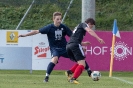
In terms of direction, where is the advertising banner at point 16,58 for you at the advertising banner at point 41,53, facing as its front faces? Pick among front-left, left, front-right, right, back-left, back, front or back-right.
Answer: right

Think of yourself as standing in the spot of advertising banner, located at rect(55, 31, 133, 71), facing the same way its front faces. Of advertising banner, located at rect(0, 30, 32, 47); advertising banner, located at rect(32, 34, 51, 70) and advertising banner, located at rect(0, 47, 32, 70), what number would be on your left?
0

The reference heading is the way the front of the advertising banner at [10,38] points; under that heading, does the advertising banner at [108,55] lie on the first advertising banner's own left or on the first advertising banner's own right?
on the first advertising banner's own left

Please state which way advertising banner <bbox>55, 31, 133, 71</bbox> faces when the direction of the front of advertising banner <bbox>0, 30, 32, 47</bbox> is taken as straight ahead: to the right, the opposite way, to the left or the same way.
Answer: the same way

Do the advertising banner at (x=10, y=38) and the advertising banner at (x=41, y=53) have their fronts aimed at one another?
no

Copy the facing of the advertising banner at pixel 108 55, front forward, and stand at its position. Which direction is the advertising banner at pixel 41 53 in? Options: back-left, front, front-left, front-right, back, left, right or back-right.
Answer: right

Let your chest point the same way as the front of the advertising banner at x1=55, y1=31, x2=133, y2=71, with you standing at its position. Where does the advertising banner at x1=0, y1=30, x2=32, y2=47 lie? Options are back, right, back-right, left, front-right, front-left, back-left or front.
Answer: right

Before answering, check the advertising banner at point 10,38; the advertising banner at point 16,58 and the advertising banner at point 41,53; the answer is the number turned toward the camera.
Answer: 3

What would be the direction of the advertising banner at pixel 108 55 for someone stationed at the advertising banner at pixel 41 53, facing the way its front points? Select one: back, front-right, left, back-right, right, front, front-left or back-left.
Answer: left

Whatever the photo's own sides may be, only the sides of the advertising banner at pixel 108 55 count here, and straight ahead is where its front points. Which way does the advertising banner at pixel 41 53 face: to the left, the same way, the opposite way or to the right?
the same way

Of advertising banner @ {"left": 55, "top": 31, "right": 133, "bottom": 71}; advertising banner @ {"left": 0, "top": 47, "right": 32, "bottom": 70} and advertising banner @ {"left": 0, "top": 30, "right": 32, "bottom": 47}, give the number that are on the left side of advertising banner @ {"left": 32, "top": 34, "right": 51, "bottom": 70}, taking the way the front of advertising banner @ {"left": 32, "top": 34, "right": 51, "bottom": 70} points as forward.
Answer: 1

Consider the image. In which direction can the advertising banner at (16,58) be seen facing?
toward the camera

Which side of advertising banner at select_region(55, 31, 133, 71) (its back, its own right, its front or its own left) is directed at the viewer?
front

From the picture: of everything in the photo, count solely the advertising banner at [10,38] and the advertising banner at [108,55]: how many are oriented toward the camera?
2

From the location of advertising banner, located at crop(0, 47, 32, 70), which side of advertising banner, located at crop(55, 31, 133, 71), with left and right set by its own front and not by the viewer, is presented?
right
